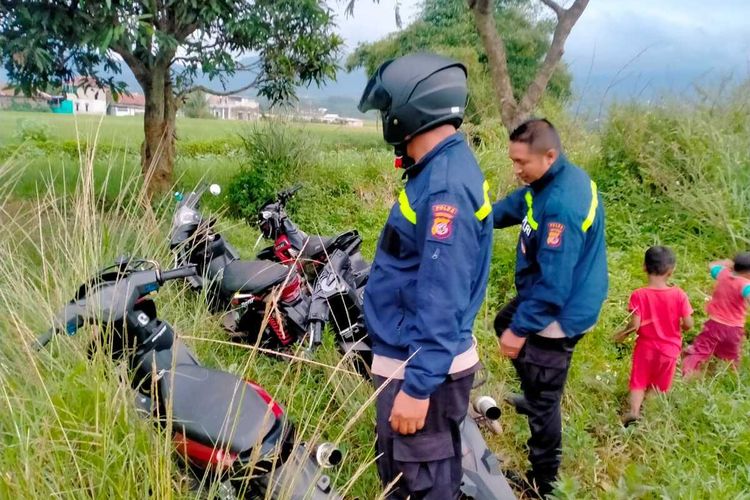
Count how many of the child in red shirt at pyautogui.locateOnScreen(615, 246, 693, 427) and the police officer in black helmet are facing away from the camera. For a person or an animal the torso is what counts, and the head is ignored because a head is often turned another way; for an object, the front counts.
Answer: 1

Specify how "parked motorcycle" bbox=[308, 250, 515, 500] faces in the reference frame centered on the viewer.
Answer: facing away from the viewer and to the left of the viewer

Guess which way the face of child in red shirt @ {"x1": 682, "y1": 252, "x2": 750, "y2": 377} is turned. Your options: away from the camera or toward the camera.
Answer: away from the camera

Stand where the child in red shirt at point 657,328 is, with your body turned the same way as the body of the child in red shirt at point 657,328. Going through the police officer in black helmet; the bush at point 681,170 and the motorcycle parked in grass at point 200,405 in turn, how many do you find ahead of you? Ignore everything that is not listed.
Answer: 1

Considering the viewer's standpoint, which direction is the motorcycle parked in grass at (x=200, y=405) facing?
facing away from the viewer and to the left of the viewer

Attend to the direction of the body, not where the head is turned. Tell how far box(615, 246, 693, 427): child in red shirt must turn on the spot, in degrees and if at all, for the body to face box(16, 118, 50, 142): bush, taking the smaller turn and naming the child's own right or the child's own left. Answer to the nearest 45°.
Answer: approximately 45° to the child's own left

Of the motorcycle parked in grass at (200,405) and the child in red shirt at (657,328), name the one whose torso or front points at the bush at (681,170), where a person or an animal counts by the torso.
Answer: the child in red shirt

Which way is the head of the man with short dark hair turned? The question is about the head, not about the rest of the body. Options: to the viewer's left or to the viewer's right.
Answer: to the viewer's left
